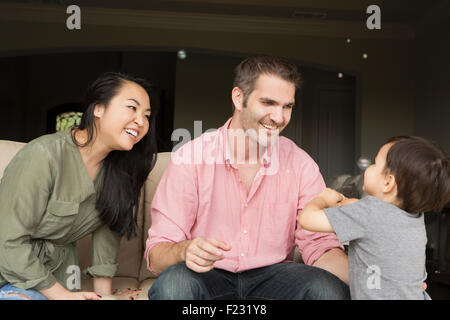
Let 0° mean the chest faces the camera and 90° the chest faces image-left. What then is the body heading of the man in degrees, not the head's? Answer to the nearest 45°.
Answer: approximately 0°

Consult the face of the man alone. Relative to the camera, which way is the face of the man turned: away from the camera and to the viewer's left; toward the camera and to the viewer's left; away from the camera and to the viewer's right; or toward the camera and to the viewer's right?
toward the camera and to the viewer's right

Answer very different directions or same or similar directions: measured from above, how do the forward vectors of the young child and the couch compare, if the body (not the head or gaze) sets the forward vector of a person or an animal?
very different directions

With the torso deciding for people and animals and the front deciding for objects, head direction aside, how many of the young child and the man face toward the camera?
1

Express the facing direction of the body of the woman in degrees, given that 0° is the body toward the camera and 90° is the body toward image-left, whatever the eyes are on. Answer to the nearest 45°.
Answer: approximately 315°
